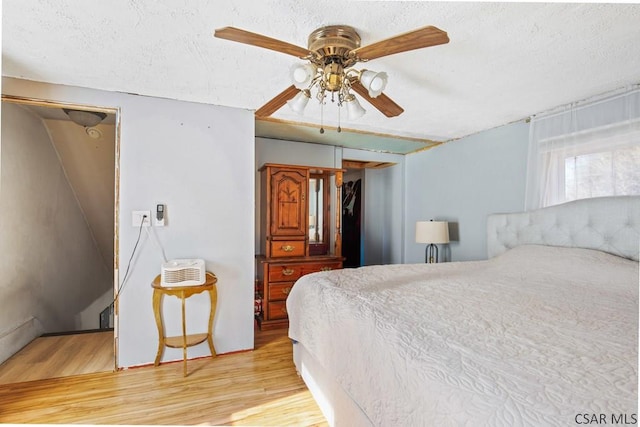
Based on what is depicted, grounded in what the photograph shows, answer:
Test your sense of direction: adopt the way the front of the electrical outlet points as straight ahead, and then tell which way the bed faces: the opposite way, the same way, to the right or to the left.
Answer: to the right

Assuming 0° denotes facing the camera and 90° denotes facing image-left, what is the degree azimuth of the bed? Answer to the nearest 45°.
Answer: approximately 45°

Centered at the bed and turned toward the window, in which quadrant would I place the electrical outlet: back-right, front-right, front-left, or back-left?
back-left
